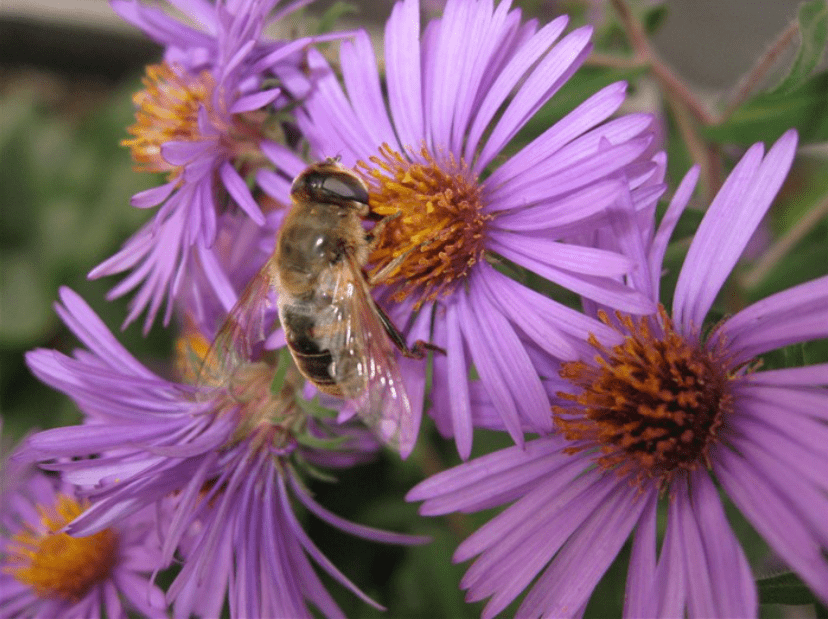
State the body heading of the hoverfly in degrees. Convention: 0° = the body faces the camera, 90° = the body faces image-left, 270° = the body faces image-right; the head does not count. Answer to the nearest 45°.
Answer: approximately 180°

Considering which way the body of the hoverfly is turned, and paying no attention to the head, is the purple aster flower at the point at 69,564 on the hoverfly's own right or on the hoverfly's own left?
on the hoverfly's own left
